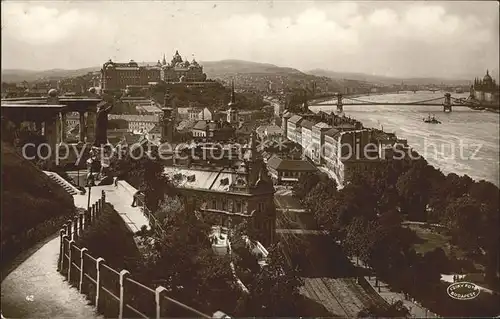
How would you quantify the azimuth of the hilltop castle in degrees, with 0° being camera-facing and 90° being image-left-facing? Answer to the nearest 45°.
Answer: approximately 315°

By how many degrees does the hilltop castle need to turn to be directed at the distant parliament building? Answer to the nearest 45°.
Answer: approximately 45° to its left
